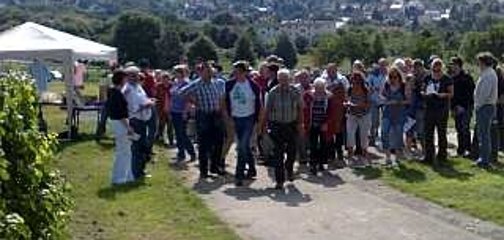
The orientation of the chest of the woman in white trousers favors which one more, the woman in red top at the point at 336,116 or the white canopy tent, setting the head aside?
the woman in red top

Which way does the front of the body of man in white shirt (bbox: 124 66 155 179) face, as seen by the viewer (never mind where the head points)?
to the viewer's right

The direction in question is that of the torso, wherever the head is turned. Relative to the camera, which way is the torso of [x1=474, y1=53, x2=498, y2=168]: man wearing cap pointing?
to the viewer's left

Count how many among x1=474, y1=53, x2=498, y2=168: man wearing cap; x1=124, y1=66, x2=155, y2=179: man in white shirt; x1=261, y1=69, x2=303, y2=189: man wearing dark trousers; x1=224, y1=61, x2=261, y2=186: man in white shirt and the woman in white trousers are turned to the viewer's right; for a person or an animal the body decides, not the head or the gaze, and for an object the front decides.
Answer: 2

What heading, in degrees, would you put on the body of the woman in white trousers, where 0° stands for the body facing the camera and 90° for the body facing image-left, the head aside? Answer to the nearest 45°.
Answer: approximately 270°

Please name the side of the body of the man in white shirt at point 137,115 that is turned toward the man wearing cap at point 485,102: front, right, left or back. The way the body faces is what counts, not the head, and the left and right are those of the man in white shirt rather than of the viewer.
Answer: front

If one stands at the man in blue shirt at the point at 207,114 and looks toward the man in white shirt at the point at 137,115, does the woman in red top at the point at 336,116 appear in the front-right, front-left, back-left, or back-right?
back-right

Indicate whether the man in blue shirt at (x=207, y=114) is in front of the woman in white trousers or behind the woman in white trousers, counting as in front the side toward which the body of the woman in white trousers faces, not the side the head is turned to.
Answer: in front

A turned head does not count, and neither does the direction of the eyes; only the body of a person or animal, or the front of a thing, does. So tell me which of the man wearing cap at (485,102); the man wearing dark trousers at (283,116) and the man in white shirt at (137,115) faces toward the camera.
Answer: the man wearing dark trousers at (283,116)

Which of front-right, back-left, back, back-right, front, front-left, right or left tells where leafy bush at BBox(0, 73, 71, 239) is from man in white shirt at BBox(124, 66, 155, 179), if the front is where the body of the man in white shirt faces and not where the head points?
right

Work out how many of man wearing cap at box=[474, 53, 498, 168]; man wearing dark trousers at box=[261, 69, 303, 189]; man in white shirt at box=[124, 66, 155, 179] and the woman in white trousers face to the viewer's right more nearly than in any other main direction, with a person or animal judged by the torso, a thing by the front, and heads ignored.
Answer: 2

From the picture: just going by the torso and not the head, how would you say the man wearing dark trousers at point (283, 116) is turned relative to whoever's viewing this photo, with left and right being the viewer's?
facing the viewer

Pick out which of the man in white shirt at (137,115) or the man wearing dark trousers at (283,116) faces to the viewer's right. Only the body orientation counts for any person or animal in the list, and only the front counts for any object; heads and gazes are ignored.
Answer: the man in white shirt

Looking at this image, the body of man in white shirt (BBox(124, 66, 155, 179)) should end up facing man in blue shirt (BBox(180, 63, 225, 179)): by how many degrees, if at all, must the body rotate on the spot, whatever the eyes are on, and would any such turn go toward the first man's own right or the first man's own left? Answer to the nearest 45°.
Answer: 0° — they already face them

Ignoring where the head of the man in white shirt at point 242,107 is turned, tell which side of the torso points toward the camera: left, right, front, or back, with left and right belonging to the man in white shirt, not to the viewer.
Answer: front
